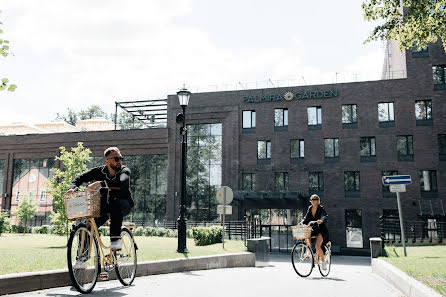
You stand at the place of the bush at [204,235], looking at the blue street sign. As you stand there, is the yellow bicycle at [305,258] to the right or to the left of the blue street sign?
right

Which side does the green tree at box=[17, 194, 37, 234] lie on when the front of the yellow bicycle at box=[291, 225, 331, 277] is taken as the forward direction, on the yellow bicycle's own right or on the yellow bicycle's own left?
on the yellow bicycle's own right

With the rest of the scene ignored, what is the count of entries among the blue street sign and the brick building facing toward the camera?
2

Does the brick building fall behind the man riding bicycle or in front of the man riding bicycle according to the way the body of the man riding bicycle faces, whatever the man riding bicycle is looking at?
behind

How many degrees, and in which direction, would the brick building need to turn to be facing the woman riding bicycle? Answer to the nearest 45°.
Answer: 0° — it already faces them

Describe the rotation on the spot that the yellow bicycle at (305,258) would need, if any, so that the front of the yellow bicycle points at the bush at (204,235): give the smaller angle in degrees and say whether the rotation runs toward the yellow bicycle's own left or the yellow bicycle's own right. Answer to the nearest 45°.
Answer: approximately 90° to the yellow bicycle's own right

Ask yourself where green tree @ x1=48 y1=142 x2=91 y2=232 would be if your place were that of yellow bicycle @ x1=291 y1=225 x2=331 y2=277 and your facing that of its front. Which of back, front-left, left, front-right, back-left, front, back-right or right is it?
right

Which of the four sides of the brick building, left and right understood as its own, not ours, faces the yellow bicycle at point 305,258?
front
